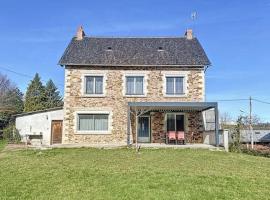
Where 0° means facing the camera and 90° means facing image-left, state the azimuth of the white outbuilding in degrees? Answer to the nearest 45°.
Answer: approximately 0°

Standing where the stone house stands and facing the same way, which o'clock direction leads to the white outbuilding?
The white outbuilding is roughly at 4 o'clock from the stone house.

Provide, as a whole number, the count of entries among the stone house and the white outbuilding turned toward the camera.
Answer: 2

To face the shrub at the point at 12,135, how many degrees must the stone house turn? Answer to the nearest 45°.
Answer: approximately 135° to its right

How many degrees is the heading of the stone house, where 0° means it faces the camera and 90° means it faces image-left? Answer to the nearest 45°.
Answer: approximately 0°

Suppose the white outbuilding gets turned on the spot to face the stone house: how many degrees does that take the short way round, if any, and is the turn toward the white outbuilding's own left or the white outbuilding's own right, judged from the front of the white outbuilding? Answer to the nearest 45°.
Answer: approximately 45° to the white outbuilding's own left
